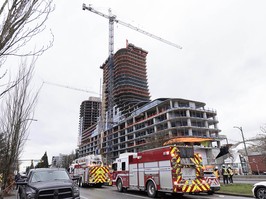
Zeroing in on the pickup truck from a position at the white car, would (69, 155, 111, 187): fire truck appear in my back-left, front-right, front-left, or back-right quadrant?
front-right

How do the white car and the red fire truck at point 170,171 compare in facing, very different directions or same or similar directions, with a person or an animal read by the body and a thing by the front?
same or similar directions

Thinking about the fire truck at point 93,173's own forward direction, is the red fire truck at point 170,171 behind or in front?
behind

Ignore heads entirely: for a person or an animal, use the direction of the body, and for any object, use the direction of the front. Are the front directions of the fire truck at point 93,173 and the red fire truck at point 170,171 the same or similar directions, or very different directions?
same or similar directions

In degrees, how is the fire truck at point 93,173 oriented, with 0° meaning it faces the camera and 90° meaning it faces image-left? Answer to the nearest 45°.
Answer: approximately 135°

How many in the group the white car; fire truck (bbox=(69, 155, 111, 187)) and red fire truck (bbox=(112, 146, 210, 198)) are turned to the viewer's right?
0

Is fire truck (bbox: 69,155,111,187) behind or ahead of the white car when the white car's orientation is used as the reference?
ahead

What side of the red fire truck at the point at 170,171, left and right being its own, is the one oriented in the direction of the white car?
back

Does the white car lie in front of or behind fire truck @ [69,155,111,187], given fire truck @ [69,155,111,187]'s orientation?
behind

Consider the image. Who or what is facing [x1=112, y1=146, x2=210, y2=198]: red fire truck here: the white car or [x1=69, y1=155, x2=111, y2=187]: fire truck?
the white car

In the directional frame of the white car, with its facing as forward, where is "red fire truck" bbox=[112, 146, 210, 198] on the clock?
The red fire truck is roughly at 12 o'clock from the white car.

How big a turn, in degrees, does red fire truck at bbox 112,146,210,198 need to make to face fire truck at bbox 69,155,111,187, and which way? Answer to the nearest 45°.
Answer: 0° — it already faces it

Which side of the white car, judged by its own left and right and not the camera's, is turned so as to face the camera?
left

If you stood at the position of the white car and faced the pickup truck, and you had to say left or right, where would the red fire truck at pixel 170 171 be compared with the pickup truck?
right
